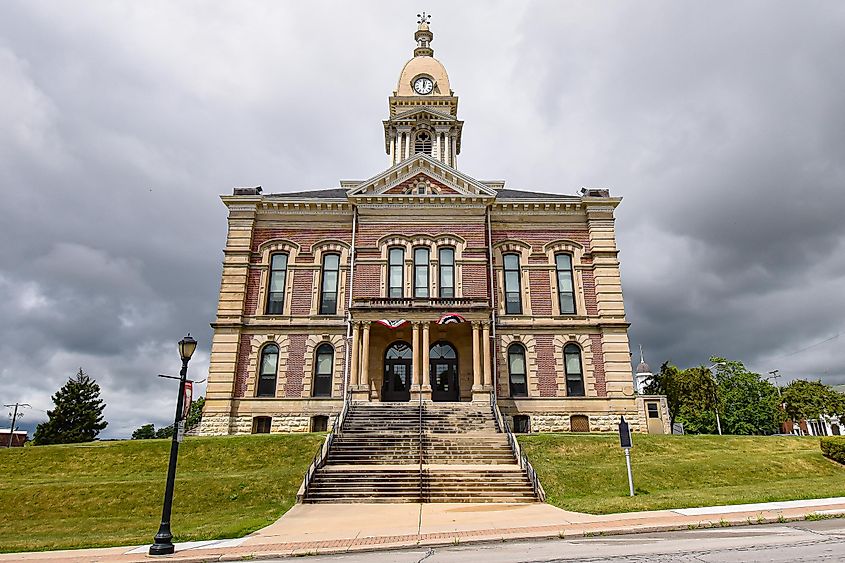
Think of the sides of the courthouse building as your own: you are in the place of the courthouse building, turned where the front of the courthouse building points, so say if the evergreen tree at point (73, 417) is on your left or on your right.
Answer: on your right

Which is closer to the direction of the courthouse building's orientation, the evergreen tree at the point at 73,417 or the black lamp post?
the black lamp post

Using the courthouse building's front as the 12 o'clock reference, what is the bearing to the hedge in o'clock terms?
The hedge is roughly at 10 o'clock from the courthouse building.

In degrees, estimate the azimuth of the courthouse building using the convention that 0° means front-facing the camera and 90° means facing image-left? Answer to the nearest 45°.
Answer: approximately 0°

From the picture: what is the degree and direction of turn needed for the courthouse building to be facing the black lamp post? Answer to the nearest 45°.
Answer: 0° — it already faces it

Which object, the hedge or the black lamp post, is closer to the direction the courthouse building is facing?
the black lamp post

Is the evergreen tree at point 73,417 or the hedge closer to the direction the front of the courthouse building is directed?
the hedge
